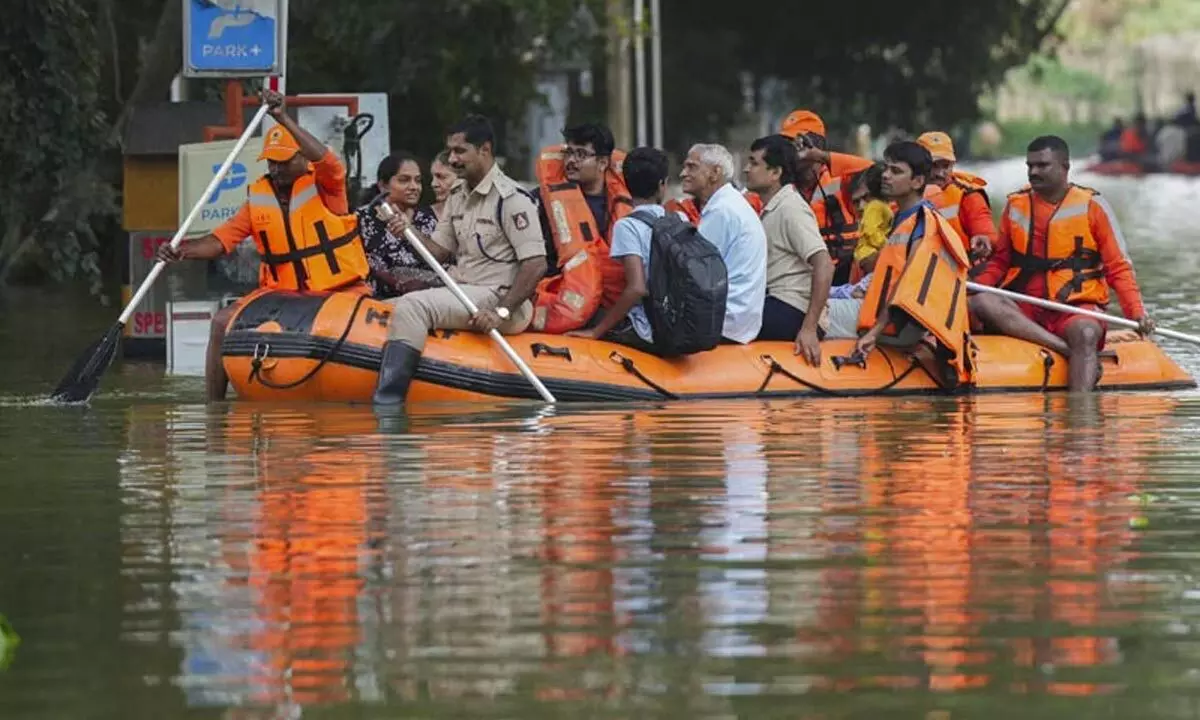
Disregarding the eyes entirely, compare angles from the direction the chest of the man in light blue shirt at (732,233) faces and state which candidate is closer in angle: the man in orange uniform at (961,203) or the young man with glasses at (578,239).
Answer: the young man with glasses

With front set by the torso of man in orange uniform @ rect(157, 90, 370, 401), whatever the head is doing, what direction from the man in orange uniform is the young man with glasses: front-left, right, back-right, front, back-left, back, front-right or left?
back-left

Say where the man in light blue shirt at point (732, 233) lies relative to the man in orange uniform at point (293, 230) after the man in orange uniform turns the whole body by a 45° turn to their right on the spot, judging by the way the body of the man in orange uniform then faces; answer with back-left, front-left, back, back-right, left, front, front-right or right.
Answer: back

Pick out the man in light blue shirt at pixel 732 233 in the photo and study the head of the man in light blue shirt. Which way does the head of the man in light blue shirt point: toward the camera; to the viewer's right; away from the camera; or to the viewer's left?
to the viewer's left

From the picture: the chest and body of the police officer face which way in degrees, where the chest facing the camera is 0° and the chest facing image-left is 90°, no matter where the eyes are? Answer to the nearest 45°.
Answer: approximately 45°

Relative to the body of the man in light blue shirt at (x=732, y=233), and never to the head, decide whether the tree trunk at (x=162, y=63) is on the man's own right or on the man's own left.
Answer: on the man's own right

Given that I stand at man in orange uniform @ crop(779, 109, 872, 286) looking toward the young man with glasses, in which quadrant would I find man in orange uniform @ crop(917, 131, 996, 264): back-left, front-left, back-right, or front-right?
back-left
